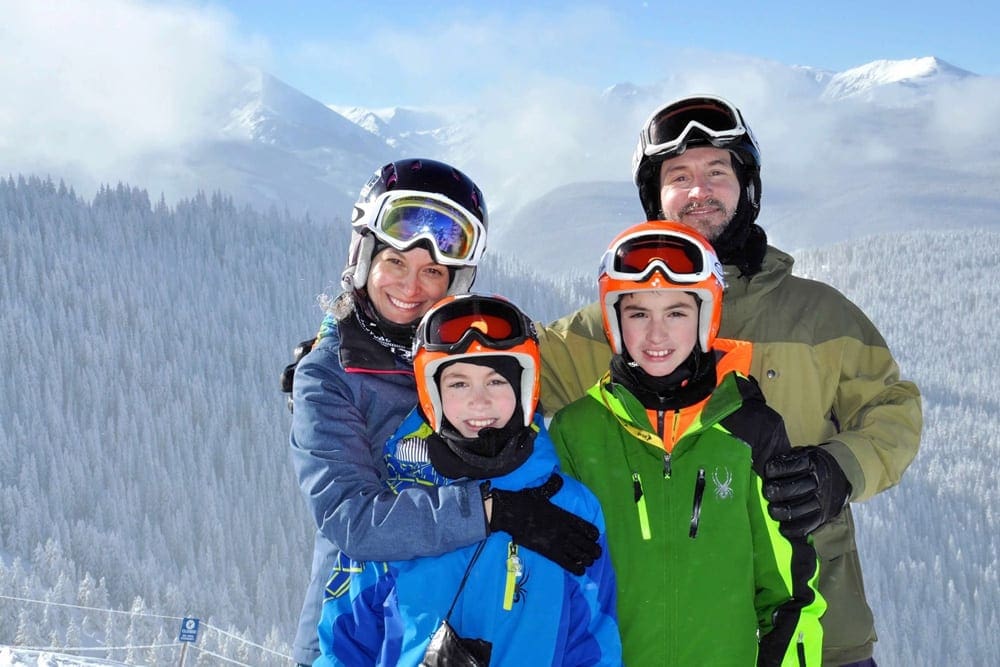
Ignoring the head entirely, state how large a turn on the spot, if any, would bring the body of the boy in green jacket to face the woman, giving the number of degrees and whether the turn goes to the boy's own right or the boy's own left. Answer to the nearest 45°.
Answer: approximately 90° to the boy's own right

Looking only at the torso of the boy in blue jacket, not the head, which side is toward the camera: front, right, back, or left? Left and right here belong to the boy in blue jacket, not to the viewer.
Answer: front

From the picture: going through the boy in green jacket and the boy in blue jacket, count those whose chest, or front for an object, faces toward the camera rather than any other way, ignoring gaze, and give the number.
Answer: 2

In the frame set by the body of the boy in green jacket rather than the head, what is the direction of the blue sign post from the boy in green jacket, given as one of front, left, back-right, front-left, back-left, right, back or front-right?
back-right

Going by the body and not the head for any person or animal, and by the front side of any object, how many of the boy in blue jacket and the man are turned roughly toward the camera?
2

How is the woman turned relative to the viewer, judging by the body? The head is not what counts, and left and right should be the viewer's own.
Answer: facing the viewer and to the right of the viewer

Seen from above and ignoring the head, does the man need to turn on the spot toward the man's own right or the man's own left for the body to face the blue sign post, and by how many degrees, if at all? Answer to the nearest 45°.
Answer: approximately 135° to the man's own right

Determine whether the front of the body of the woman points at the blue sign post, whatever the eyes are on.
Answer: no

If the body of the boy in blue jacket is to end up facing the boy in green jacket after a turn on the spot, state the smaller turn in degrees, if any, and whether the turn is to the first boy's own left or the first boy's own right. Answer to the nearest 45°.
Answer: approximately 90° to the first boy's own left

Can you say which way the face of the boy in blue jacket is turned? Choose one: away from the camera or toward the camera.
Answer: toward the camera

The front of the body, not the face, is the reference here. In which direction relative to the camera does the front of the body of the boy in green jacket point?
toward the camera

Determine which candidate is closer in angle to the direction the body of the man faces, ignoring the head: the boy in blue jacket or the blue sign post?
the boy in blue jacket

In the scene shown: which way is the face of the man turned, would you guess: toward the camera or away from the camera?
toward the camera

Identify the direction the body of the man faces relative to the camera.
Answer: toward the camera
